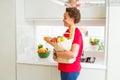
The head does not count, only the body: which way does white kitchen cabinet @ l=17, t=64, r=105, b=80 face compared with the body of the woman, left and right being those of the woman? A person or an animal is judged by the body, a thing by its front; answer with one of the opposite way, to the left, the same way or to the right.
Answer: to the left

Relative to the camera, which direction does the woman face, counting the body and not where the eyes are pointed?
to the viewer's left

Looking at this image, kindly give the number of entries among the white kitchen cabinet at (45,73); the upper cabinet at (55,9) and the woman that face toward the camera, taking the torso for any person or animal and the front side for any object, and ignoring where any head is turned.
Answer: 2

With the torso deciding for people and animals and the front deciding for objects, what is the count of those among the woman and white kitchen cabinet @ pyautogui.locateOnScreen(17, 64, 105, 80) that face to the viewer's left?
1

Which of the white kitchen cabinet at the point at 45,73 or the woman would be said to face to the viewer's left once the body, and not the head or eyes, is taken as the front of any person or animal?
the woman

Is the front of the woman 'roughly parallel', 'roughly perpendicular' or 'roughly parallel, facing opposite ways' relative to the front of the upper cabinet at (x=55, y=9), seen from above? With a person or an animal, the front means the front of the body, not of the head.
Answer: roughly perpendicular

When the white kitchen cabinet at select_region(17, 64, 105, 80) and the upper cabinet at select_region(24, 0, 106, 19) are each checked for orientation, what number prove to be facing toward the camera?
2

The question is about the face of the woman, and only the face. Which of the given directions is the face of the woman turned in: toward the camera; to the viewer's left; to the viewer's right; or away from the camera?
to the viewer's left

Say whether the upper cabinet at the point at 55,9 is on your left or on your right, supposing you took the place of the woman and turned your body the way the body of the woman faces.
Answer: on your right

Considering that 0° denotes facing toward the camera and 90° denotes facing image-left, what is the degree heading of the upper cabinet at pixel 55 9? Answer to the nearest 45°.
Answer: approximately 0°
